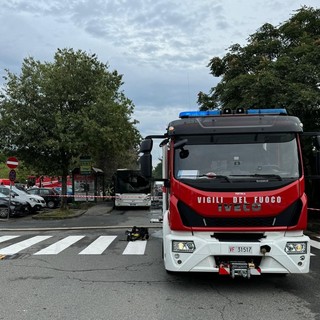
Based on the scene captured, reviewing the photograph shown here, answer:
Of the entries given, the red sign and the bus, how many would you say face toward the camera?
2

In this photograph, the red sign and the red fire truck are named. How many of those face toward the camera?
2

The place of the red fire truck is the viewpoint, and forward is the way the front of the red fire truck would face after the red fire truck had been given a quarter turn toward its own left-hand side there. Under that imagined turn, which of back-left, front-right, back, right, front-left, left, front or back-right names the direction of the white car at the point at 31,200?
back-left

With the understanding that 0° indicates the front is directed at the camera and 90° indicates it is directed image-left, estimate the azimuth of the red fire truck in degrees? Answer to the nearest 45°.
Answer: approximately 0°

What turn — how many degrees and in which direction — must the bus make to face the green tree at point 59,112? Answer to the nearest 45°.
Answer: approximately 45° to its right

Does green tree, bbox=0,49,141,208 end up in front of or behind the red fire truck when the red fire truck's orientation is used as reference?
behind

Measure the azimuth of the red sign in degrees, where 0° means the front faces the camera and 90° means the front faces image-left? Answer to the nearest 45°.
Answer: approximately 0°

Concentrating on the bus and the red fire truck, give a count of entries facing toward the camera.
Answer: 2

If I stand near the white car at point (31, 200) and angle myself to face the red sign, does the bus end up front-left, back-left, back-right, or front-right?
back-left
